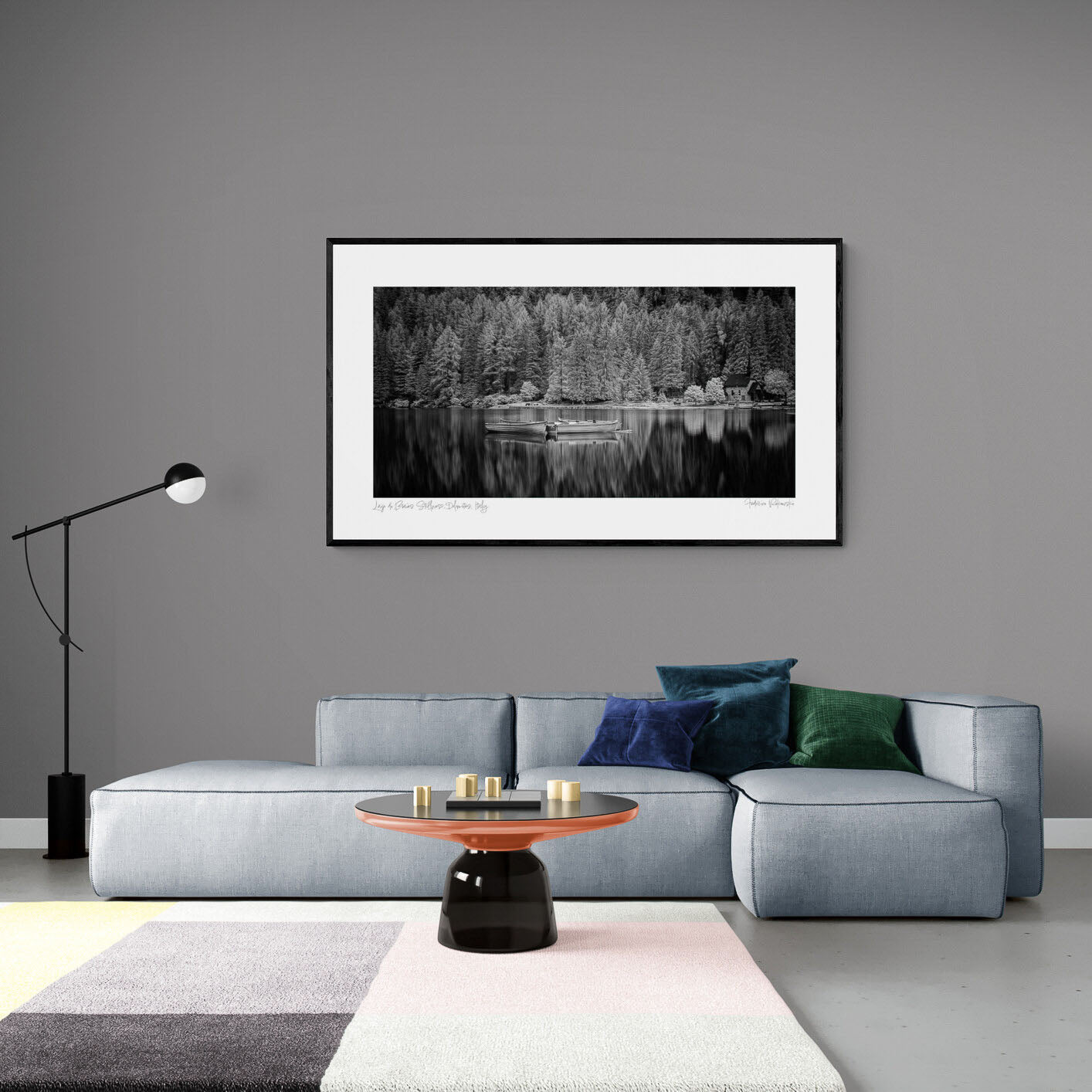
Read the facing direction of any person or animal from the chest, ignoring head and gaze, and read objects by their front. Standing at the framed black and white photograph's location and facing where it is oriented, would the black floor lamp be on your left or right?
on your right

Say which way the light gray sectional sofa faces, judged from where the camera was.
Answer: facing the viewer

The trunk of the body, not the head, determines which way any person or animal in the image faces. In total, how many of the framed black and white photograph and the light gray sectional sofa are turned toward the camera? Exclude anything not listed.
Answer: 2

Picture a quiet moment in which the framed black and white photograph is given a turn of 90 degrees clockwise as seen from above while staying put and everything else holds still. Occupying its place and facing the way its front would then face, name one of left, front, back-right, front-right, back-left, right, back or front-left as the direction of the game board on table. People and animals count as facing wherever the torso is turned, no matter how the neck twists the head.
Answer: left

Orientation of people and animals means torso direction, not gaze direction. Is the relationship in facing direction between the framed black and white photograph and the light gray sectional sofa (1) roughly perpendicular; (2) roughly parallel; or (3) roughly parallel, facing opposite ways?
roughly parallel

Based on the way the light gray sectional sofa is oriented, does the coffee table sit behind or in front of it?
in front

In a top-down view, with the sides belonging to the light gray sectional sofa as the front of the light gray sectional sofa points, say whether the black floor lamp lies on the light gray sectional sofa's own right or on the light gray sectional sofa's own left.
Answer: on the light gray sectional sofa's own right

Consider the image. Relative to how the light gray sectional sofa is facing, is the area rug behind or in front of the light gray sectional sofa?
in front
